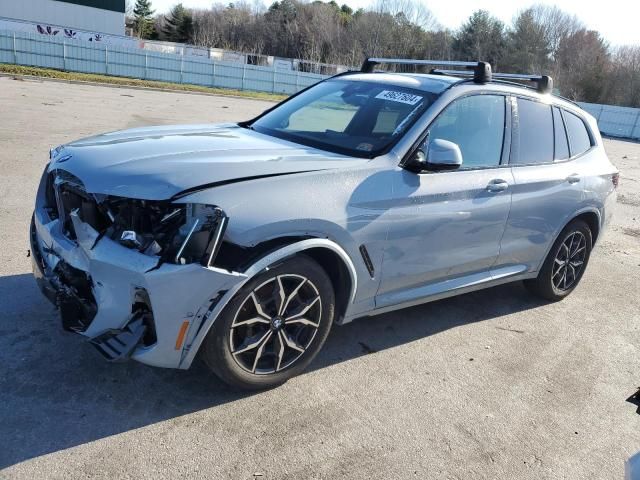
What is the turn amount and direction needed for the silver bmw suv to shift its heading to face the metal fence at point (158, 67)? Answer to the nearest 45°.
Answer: approximately 135° to its right

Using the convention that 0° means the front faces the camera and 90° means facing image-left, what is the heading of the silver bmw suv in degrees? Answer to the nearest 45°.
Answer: approximately 45°
